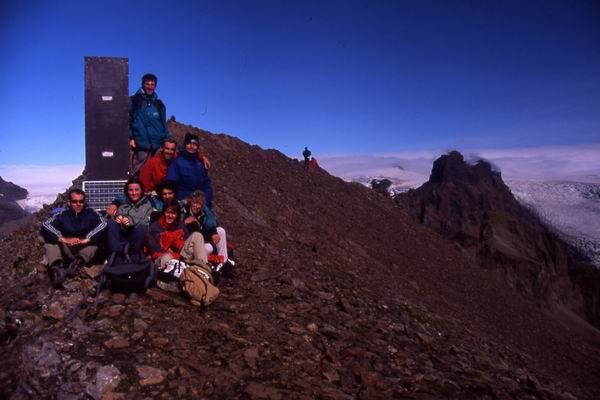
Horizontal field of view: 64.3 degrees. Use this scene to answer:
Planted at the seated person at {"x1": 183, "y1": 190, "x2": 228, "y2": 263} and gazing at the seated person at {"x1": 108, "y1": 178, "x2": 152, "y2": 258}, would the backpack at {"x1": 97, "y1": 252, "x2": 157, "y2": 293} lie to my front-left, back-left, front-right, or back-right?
front-left

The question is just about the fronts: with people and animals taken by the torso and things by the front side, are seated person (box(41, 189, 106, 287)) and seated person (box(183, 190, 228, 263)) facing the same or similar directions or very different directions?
same or similar directions

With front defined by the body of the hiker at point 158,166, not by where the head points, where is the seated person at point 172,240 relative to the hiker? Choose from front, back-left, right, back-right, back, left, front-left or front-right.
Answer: front-right

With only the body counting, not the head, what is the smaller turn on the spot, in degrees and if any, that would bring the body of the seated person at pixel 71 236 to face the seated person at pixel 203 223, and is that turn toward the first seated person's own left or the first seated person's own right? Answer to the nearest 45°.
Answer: approximately 90° to the first seated person's own left

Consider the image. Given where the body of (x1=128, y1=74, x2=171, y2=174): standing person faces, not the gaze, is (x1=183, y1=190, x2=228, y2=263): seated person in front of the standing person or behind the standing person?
in front

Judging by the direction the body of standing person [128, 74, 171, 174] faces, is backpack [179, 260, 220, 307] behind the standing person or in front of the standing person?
in front

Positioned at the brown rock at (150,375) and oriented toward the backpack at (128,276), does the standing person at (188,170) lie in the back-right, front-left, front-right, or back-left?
front-right

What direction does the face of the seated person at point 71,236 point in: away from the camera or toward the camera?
toward the camera

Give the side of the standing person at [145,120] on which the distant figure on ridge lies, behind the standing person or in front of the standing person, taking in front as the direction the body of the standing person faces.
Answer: behind

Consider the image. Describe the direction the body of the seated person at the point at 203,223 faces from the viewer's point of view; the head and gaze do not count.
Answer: toward the camera

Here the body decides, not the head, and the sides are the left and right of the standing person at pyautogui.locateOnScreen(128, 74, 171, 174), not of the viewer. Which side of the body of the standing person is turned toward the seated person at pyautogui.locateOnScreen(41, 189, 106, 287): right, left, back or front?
front

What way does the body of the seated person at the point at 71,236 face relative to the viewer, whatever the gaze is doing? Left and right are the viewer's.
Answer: facing the viewer

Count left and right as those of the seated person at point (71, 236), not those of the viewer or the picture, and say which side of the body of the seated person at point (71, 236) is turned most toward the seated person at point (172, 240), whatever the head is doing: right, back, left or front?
left

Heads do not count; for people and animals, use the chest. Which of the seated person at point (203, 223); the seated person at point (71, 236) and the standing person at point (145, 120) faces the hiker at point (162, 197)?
the standing person

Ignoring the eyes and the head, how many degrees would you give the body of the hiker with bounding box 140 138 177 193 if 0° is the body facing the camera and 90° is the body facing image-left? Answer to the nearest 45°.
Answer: approximately 315°

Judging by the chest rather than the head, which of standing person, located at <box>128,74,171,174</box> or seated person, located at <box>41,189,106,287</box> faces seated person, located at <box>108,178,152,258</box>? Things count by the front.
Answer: the standing person
